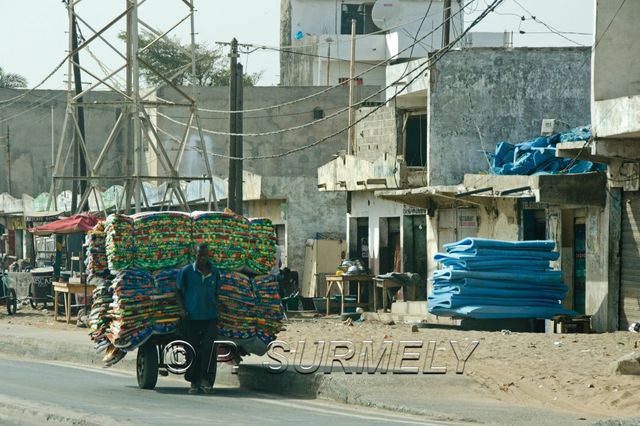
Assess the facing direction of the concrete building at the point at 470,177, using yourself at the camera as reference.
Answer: facing the viewer and to the left of the viewer

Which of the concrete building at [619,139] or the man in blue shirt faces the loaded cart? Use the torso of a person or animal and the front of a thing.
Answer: the concrete building

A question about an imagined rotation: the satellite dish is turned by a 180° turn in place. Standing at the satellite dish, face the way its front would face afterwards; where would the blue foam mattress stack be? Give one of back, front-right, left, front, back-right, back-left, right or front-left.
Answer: back

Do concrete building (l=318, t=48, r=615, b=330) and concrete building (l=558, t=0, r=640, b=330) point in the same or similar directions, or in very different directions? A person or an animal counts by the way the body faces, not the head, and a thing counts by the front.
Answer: same or similar directions

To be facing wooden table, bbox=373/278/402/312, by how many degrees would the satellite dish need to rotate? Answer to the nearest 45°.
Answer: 0° — it already faces it

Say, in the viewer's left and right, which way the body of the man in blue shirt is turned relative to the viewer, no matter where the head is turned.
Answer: facing the viewer

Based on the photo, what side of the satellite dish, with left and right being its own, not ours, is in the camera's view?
front

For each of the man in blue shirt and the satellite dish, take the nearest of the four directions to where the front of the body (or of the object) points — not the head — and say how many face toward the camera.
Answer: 2

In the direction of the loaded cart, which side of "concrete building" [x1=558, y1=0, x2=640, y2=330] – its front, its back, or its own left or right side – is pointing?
front

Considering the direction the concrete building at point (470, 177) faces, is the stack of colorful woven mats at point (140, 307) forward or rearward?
forward
